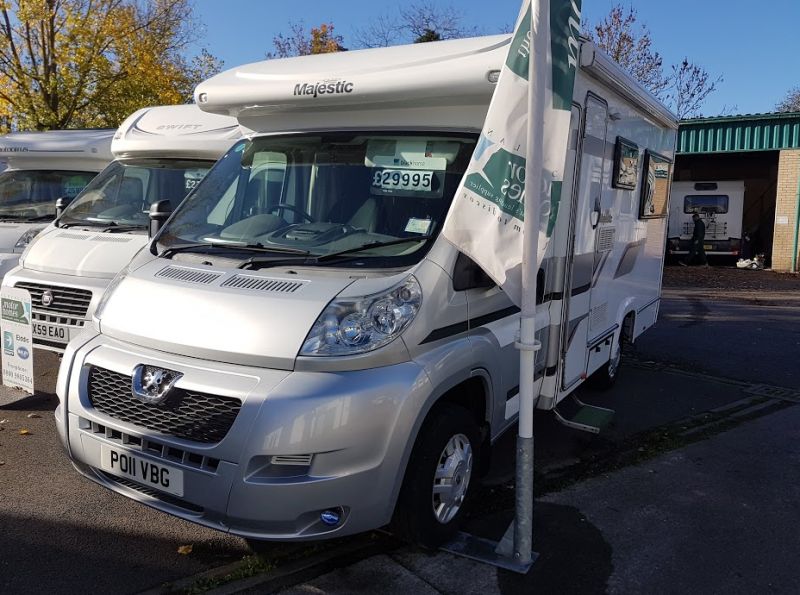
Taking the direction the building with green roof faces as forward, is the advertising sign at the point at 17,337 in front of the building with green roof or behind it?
in front

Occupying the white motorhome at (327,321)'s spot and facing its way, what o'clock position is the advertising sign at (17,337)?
The advertising sign is roughly at 3 o'clock from the white motorhome.

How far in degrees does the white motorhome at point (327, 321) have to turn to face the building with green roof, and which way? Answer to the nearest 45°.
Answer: approximately 180°

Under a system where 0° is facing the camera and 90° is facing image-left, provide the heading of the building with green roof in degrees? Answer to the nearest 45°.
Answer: approximately 0°

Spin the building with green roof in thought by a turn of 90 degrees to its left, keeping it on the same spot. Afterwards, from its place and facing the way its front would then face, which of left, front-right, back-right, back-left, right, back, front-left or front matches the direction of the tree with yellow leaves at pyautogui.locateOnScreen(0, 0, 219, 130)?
back-right

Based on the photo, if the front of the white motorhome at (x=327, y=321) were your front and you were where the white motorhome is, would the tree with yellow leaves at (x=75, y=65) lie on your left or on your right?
on your right

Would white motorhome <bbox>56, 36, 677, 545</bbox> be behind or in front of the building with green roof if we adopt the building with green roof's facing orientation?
in front
